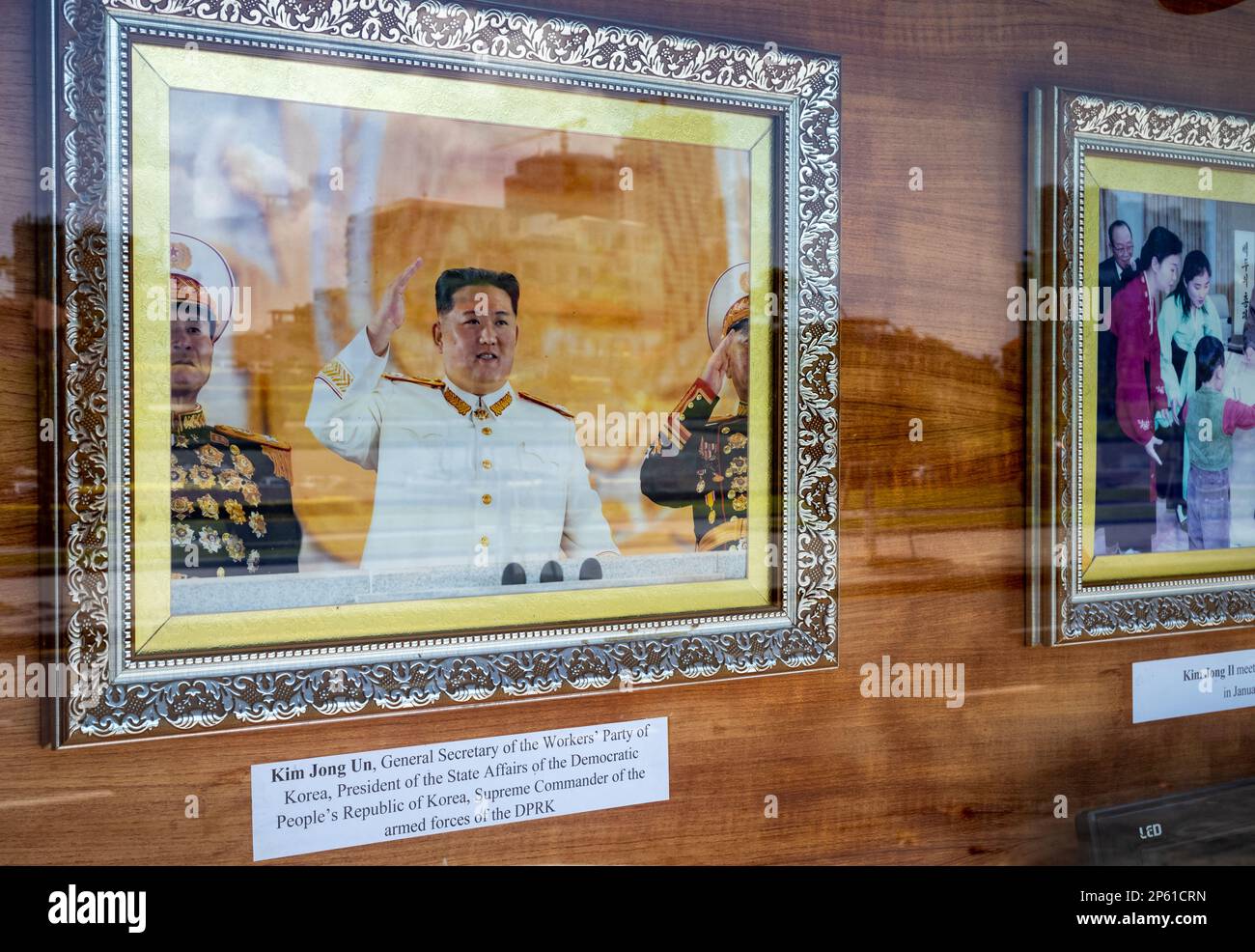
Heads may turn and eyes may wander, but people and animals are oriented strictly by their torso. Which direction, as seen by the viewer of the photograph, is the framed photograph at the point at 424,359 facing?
facing the viewer and to the right of the viewer

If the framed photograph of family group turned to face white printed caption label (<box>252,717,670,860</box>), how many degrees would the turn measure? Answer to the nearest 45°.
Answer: approximately 90° to its right

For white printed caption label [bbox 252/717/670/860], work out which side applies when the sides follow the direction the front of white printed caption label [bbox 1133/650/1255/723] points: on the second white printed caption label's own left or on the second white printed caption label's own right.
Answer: on the second white printed caption label's own right

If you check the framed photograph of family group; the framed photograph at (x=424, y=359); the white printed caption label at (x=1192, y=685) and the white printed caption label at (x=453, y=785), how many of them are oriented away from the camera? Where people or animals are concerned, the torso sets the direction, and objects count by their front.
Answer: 0

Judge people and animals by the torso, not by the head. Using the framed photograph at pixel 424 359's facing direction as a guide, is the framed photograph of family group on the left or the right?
on its left

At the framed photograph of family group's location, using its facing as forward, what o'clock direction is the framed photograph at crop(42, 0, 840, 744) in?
The framed photograph is roughly at 3 o'clock from the framed photograph of family group.

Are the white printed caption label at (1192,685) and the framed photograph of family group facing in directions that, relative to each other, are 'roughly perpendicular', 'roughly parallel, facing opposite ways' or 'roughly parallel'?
roughly parallel

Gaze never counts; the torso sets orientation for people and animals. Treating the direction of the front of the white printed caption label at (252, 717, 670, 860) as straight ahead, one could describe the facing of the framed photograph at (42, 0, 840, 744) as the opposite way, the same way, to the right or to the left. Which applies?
the same way

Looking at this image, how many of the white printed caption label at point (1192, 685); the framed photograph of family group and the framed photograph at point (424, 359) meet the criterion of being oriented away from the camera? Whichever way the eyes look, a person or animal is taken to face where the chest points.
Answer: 0
